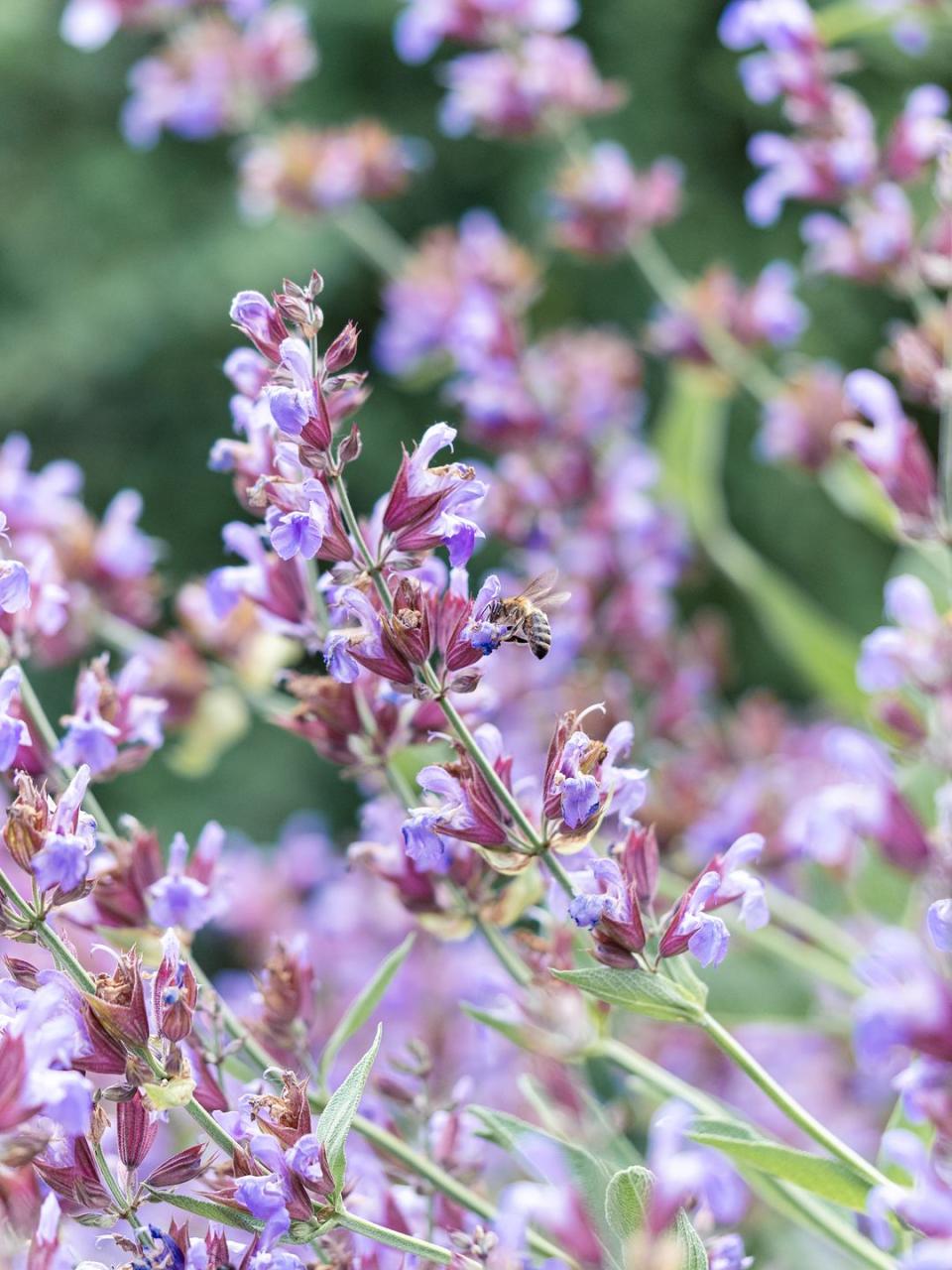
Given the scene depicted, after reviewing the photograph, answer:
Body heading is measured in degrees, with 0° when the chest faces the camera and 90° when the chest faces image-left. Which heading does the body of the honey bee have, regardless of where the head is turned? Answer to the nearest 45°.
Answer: approximately 90°
